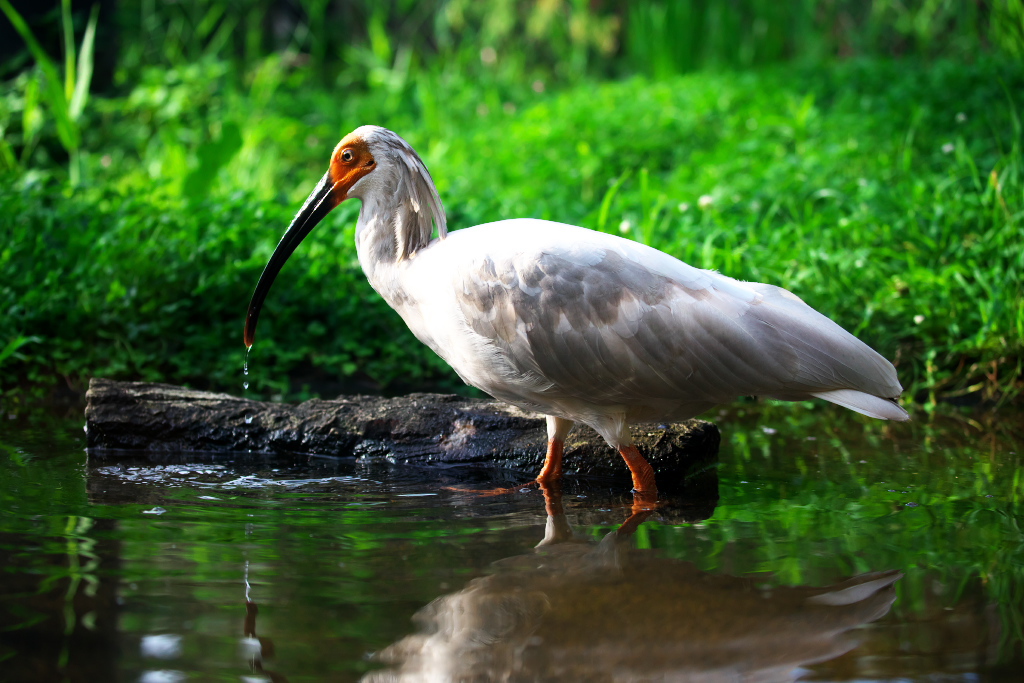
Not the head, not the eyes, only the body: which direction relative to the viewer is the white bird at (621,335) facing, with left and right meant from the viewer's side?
facing to the left of the viewer

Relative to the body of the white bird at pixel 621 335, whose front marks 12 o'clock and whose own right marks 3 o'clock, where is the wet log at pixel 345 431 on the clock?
The wet log is roughly at 1 o'clock from the white bird.
